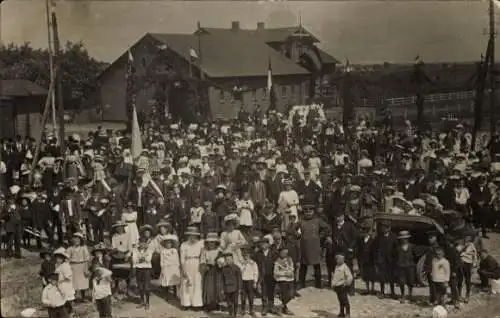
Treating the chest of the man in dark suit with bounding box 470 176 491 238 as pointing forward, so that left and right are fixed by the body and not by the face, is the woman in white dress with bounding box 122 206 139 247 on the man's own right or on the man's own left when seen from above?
on the man's own right

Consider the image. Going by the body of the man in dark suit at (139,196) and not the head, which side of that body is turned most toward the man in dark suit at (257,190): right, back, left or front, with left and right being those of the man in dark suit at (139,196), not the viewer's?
left

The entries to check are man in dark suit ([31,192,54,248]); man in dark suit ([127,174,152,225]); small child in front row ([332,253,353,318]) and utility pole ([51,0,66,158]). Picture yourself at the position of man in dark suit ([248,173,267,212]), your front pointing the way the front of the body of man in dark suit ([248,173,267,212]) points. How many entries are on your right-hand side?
3

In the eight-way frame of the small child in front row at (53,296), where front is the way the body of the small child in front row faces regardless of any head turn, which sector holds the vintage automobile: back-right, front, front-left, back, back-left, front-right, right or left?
left
